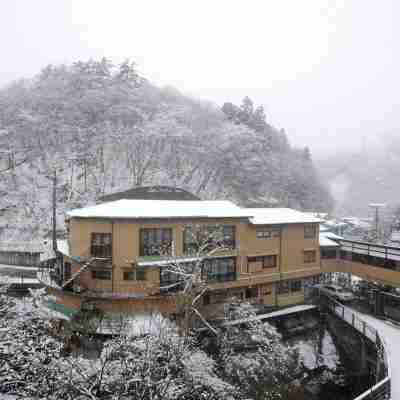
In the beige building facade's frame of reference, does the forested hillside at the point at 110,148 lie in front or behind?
behind

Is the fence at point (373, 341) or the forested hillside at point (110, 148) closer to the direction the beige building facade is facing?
the fence

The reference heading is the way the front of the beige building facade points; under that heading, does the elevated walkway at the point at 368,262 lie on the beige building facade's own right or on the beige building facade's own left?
on the beige building facade's own left

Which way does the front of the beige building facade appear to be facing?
toward the camera
